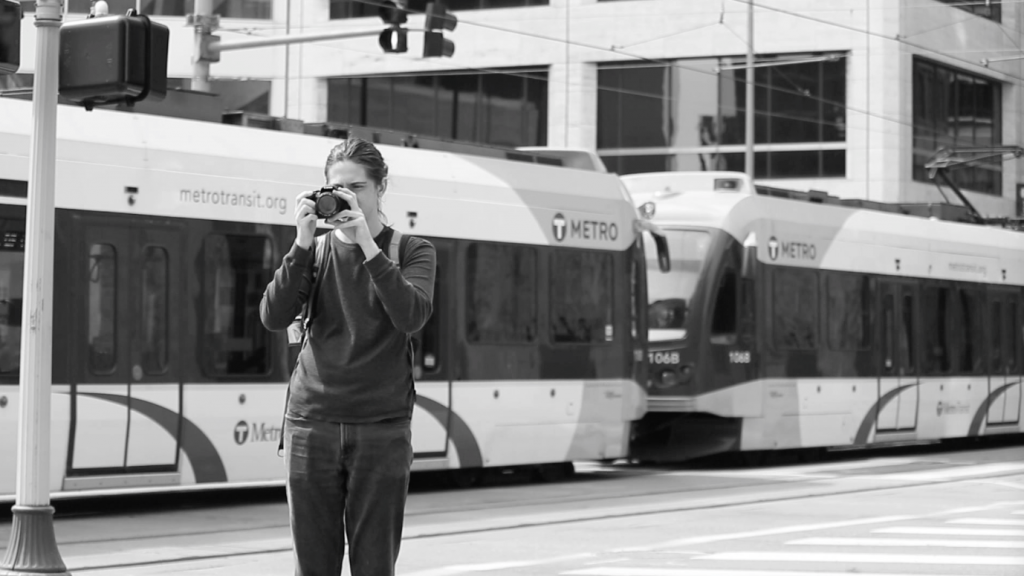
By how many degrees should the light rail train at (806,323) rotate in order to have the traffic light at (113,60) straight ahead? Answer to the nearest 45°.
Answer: approximately 45° to its left

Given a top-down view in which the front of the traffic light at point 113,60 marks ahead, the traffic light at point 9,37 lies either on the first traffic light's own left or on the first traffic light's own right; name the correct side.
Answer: on the first traffic light's own left

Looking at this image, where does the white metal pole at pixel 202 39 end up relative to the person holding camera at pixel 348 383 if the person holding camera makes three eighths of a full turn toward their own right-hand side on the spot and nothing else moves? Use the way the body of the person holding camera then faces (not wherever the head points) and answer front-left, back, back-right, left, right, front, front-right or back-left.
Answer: front-right

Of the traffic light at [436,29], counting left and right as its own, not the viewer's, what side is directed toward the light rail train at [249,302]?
right

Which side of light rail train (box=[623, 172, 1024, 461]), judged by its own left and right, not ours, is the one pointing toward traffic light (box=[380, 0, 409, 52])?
front

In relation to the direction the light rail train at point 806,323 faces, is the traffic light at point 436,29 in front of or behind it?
in front

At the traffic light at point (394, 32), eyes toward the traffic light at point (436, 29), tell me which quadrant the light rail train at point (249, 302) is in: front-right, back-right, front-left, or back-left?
back-right

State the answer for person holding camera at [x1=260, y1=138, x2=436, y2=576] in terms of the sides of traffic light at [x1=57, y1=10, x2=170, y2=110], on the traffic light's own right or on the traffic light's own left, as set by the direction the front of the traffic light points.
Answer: on the traffic light's own right

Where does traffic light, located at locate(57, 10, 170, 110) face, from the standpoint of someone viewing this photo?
facing away from the viewer and to the right of the viewer

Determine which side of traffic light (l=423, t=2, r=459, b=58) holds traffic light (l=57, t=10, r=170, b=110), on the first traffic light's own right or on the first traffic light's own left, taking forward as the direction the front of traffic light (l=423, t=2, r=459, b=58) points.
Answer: on the first traffic light's own right
